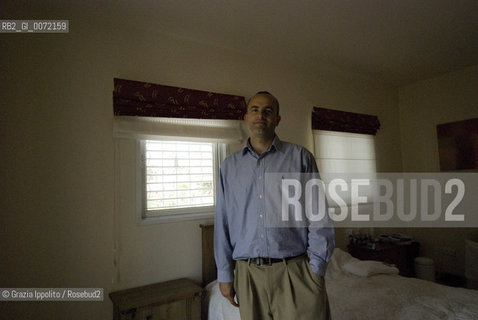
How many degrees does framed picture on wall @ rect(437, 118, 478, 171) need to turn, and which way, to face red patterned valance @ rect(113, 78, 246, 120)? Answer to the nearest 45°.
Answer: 0° — it already faces it

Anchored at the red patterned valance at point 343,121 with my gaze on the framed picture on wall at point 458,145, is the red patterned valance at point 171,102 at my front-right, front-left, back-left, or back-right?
back-right

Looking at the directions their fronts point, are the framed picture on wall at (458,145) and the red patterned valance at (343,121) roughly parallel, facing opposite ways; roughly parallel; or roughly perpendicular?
roughly perpendicular

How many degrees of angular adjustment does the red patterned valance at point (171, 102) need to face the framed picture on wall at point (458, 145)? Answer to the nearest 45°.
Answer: approximately 45° to its left

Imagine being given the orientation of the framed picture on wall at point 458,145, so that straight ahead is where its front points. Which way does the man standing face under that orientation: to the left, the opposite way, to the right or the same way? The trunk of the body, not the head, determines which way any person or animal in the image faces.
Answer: to the left

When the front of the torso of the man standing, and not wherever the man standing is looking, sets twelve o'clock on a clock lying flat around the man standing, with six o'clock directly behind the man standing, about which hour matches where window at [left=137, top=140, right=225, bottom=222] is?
The window is roughly at 5 o'clock from the man standing.

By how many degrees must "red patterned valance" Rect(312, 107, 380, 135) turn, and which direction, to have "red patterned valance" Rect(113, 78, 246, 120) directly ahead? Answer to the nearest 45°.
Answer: approximately 90° to its right

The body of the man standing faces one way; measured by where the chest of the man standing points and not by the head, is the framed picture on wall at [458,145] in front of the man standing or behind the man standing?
behind

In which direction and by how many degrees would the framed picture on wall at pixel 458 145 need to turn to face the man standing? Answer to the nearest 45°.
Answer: approximately 45° to its left

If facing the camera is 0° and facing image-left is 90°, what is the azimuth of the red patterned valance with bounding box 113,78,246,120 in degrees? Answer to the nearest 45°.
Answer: approximately 315°
